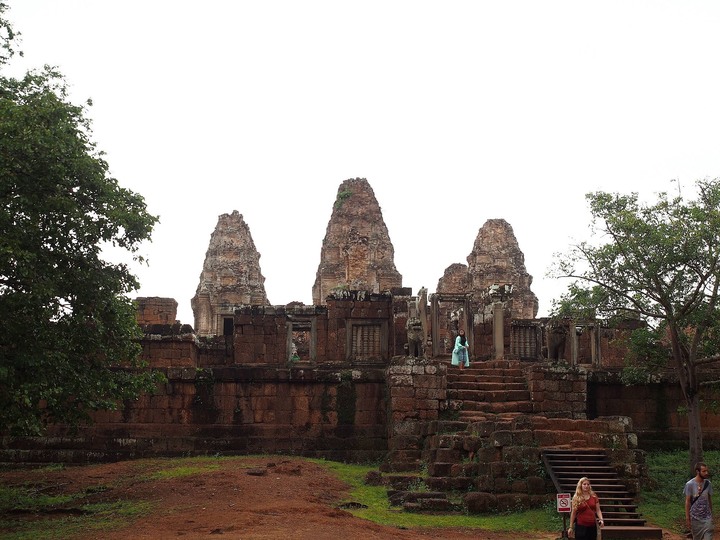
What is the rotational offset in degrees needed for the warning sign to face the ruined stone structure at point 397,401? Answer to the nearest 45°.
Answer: approximately 135° to its right

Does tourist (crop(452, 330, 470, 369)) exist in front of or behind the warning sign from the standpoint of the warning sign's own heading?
behind

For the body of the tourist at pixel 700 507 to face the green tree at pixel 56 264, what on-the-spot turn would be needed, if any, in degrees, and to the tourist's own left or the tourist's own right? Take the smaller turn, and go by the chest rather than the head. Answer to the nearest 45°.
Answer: approximately 135° to the tourist's own right

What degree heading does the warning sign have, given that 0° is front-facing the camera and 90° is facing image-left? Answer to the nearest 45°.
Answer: approximately 0°

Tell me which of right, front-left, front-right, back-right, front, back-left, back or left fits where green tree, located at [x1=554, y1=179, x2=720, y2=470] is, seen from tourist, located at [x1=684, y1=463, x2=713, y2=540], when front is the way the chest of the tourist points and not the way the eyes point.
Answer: back-left

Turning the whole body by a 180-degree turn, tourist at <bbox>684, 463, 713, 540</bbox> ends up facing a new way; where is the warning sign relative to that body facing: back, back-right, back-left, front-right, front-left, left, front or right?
front-left

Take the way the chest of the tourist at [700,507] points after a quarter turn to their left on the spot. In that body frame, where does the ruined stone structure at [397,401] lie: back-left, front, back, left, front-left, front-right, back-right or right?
left

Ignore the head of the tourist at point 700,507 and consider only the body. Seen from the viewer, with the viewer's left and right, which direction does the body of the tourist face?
facing the viewer and to the right of the viewer
